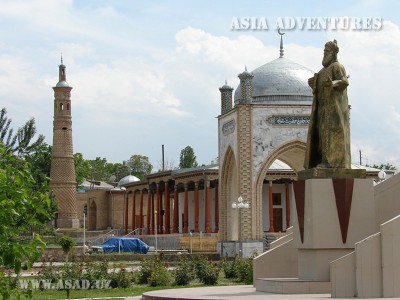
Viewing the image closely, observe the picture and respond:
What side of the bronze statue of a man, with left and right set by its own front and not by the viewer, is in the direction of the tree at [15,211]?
front

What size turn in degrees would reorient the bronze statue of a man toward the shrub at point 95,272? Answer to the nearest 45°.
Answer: approximately 90° to its right

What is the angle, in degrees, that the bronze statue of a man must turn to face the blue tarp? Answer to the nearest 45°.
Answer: approximately 135° to its right

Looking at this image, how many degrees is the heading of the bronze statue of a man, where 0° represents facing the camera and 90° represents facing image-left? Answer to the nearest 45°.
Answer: approximately 45°

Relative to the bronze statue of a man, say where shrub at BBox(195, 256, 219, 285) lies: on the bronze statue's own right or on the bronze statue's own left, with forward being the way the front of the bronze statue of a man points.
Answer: on the bronze statue's own right

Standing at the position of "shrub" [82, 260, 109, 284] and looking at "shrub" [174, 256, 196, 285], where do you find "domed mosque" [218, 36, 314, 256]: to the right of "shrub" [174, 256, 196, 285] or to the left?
left

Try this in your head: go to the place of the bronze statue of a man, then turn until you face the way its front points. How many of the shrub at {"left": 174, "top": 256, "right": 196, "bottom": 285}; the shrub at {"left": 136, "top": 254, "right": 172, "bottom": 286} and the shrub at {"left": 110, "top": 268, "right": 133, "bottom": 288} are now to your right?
3

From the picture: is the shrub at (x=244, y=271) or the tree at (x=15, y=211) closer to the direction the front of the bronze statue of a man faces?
the tree

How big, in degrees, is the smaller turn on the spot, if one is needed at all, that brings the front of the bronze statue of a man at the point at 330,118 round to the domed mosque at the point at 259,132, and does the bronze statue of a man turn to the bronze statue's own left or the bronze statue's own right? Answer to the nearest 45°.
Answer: approximately 135° to the bronze statue's own right
